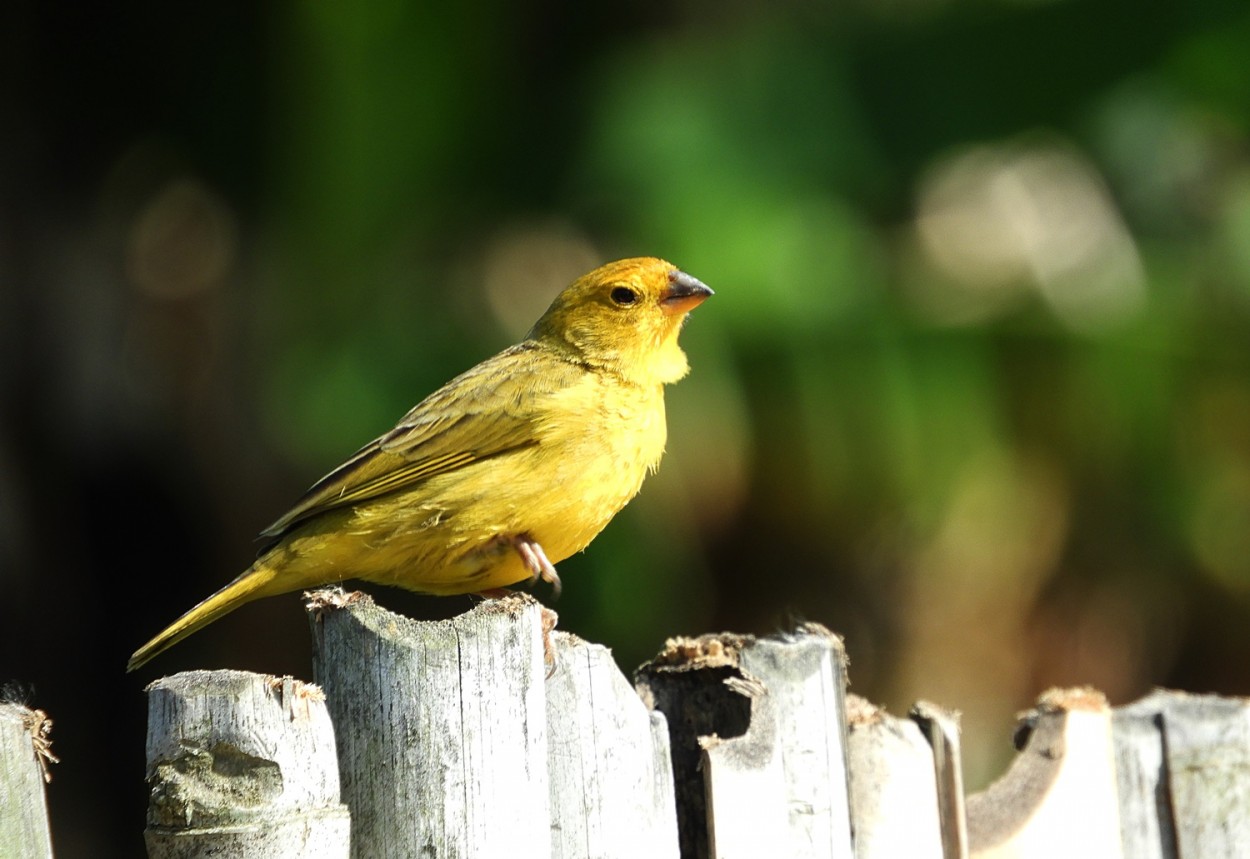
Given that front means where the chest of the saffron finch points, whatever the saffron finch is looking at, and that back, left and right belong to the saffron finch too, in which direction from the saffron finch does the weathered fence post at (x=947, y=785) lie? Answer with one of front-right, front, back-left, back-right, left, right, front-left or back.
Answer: front-right

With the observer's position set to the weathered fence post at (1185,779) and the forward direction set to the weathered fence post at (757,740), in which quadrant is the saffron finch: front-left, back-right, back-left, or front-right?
front-right

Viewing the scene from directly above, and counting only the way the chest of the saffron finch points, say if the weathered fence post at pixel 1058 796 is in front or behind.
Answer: in front

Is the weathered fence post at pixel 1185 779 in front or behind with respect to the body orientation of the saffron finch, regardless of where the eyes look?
in front

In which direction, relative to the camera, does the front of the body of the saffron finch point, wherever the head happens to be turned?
to the viewer's right
